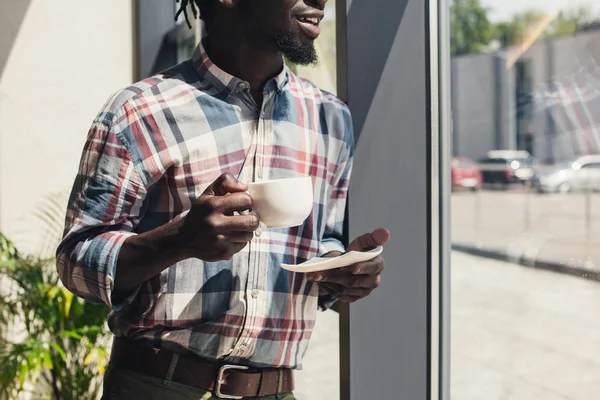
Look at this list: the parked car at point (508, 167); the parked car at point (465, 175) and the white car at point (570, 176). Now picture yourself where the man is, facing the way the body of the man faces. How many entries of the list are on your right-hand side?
0

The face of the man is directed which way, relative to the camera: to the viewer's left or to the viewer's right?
to the viewer's right

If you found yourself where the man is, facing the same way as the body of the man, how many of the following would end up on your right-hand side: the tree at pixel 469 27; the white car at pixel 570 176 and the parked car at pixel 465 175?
0

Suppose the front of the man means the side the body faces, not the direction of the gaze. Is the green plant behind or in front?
behind

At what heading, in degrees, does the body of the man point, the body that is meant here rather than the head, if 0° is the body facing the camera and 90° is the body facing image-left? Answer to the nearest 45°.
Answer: approximately 315°

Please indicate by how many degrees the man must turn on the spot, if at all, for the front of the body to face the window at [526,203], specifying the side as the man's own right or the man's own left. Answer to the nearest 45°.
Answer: approximately 45° to the man's own left

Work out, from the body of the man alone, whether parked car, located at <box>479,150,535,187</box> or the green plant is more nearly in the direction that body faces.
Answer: the parked car

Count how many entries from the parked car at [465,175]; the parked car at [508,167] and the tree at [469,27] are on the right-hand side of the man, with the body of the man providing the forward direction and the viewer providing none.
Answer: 0
